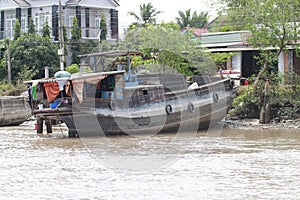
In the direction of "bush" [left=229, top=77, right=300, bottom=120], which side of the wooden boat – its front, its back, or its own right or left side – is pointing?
front

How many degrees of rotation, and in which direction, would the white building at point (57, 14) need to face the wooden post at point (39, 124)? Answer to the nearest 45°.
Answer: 0° — it already faces it

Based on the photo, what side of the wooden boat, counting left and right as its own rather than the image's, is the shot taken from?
right

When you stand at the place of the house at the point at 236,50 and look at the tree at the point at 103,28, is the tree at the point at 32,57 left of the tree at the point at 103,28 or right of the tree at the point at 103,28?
left

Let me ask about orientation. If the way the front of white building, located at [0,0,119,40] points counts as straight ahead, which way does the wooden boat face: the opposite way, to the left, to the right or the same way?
to the left

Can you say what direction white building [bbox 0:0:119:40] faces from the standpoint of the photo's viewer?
facing the viewer

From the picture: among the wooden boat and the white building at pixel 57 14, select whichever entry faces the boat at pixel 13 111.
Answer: the white building

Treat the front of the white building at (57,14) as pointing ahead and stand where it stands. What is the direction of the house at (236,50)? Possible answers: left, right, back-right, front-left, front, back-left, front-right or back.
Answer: front-left

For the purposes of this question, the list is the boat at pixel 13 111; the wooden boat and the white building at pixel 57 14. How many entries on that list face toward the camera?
1

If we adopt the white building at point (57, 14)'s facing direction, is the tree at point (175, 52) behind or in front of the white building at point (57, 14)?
in front

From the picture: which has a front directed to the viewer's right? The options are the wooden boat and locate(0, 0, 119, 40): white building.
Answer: the wooden boat
